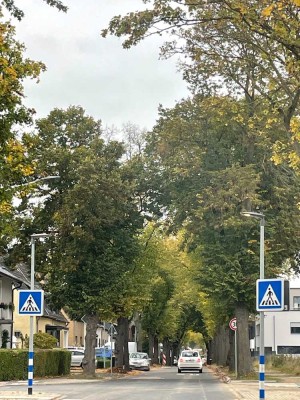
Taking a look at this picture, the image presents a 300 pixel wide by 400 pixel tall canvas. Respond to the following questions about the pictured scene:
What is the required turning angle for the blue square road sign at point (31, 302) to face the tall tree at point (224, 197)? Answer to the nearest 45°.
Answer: approximately 135° to its left

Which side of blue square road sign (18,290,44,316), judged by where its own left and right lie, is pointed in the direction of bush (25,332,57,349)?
back

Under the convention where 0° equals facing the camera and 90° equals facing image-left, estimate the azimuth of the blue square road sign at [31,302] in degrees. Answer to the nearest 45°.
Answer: approximately 0°

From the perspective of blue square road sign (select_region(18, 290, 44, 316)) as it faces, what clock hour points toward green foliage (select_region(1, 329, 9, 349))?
The green foliage is roughly at 6 o'clock from the blue square road sign.

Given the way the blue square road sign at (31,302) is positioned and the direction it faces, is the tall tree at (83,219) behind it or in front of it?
behind
